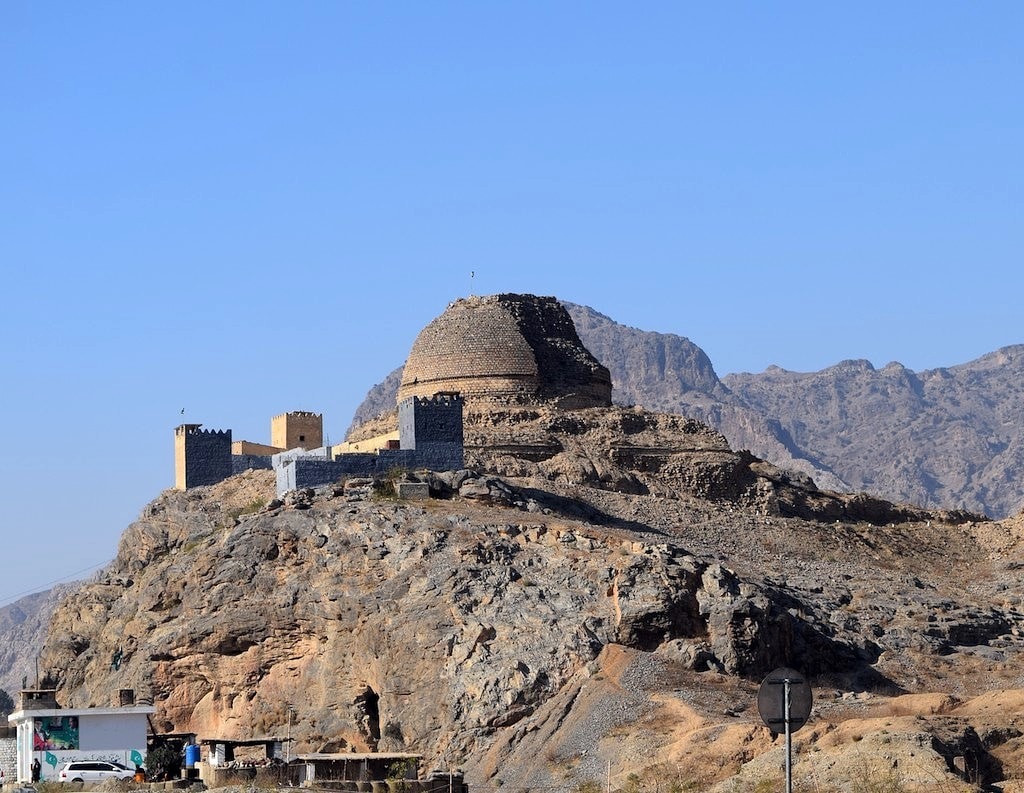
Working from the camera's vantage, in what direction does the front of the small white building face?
facing the viewer

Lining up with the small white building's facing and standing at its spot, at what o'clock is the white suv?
The white suv is roughly at 12 o'clock from the small white building.

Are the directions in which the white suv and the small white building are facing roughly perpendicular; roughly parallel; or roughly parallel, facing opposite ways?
roughly perpendicular

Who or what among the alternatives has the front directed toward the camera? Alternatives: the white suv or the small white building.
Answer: the small white building

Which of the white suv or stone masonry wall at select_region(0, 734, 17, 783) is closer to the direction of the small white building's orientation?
the white suv
